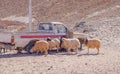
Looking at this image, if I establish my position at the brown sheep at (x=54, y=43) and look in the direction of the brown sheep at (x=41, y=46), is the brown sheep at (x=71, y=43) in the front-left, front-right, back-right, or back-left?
back-left

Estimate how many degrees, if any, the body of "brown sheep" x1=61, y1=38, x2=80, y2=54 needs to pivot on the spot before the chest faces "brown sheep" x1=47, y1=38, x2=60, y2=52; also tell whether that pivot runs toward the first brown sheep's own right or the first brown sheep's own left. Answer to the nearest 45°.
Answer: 0° — it already faces it

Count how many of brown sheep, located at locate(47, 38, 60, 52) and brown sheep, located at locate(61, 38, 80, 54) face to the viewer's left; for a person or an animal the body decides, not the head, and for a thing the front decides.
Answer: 2

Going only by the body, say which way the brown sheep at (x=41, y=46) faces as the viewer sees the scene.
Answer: to the viewer's left

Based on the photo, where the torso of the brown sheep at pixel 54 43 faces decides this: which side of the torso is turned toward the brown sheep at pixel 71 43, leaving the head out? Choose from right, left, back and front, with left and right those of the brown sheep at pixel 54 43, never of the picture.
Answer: back

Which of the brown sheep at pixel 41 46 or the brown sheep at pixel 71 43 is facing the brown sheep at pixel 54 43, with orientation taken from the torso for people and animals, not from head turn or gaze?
the brown sheep at pixel 71 43

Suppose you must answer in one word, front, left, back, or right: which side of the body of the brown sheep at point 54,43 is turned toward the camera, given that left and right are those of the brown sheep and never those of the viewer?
left

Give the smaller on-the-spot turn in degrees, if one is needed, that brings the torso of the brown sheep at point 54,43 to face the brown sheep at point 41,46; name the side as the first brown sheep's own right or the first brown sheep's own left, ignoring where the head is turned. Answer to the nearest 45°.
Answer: approximately 45° to the first brown sheep's own left

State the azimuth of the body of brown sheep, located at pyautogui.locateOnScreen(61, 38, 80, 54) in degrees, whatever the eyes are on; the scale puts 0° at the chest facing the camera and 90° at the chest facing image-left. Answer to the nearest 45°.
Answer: approximately 90°
